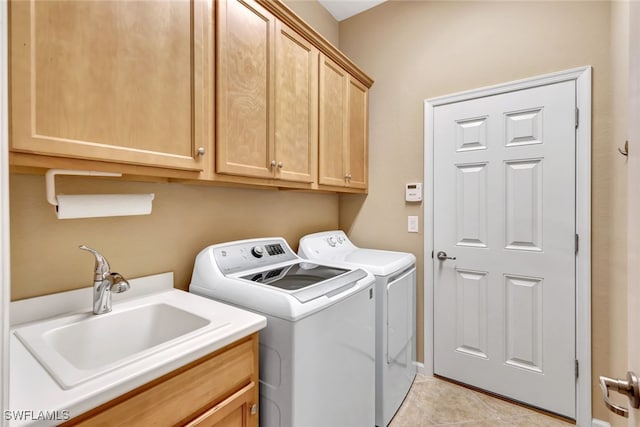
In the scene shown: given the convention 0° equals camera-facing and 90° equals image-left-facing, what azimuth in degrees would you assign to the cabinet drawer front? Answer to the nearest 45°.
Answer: approximately 315°

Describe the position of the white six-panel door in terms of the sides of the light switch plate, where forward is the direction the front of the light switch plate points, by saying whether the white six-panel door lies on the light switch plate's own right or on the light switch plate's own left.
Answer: on the light switch plate's own left

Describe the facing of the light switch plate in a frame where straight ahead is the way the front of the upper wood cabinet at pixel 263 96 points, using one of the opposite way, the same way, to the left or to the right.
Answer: to the right

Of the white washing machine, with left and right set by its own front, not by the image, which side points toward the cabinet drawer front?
right

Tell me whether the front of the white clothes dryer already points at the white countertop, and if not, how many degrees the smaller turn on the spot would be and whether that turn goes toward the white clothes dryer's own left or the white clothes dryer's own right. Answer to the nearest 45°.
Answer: approximately 90° to the white clothes dryer's own right

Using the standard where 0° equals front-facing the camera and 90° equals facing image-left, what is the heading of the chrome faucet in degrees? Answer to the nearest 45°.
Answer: approximately 315°

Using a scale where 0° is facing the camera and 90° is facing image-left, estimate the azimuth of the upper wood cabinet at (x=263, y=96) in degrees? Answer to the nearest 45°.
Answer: approximately 315°
